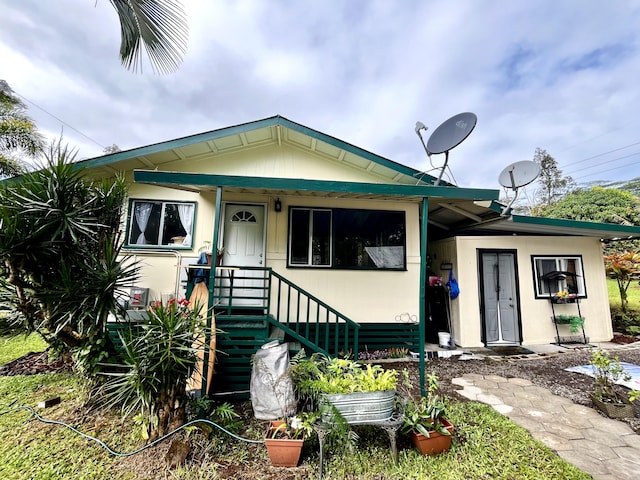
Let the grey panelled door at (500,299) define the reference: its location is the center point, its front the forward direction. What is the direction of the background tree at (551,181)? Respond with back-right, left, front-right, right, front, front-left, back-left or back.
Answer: back

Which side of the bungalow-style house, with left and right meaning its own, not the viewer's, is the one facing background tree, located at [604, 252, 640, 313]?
left

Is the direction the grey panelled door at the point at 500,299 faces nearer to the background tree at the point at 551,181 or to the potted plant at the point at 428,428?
the potted plant

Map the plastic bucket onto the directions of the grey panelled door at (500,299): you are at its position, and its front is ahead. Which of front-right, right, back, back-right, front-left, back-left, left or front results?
front-right

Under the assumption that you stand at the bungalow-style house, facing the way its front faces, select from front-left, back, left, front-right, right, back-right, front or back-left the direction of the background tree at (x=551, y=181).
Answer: back-left

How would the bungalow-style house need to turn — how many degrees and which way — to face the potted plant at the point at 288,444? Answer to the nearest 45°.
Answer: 0° — it already faces it

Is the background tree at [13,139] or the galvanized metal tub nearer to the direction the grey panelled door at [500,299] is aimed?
the galvanized metal tub

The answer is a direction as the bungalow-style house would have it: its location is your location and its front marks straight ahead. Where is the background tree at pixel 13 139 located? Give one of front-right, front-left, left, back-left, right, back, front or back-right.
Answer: right

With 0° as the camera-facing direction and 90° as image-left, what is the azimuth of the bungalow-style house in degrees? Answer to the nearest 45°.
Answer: approximately 0°

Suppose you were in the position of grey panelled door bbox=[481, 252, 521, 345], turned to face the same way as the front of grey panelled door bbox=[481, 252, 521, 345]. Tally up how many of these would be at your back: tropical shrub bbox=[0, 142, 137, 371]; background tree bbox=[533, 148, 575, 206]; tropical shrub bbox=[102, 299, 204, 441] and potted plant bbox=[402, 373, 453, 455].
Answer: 1

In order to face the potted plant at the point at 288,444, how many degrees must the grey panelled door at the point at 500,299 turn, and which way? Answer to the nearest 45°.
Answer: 0° — it already faces it

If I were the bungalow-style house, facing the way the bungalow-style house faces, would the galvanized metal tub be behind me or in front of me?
in front
